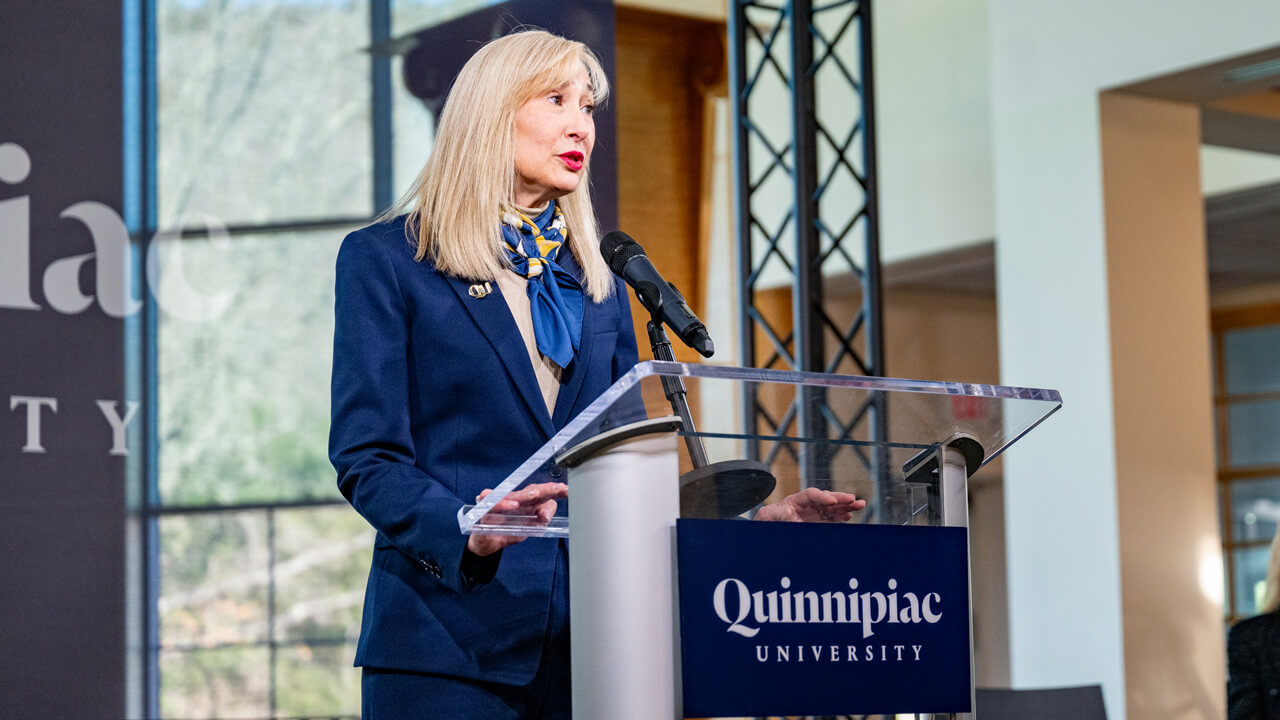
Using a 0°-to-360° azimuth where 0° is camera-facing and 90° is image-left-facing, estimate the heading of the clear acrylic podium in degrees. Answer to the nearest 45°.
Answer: approximately 315°

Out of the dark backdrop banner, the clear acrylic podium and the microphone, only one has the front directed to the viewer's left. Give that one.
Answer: the microphone

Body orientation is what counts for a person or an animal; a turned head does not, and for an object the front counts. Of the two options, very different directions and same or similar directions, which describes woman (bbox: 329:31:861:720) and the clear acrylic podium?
same or similar directions

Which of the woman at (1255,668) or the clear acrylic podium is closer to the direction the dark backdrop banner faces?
the clear acrylic podium

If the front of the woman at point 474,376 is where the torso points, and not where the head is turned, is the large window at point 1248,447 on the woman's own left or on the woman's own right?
on the woman's own left

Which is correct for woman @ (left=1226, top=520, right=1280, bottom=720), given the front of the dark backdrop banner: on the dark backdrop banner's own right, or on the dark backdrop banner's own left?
on the dark backdrop banner's own left

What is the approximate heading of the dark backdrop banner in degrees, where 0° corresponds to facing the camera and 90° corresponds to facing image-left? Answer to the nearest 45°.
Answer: approximately 0°

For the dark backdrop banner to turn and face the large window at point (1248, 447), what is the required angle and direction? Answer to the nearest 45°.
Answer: approximately 135° to its left

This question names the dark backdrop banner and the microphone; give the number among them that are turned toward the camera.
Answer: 1
